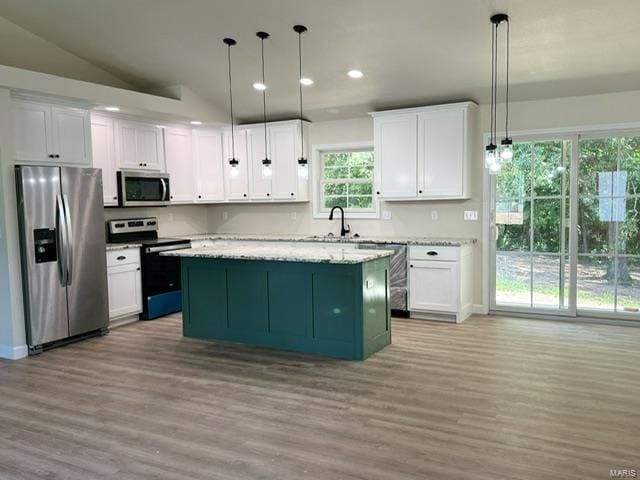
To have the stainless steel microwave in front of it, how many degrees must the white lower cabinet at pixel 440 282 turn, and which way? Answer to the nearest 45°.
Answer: approximately 90° to its right

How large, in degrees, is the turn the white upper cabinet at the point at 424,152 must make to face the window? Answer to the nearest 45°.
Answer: approximately 135° to its right

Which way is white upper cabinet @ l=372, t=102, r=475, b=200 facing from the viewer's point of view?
toward the camera

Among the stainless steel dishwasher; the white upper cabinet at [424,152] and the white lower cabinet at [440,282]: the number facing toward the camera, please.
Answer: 3

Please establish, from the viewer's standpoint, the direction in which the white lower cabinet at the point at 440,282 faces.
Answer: facing the viewer

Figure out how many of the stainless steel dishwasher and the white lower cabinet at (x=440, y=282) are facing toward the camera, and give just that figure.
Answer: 2

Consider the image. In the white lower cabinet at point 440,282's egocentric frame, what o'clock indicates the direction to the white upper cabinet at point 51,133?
The white upper cabinet is roughly at 2 o'clock from the white lower cabinet.

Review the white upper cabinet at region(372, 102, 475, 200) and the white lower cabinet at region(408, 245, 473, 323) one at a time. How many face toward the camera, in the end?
2

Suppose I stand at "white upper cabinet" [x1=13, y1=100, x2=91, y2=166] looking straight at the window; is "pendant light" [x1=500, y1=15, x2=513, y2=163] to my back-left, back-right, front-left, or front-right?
front-right

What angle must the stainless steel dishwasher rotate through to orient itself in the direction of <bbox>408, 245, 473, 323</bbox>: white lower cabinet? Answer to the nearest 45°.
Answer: approximately 90° to its left

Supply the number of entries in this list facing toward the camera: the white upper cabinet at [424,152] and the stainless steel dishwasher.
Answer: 2

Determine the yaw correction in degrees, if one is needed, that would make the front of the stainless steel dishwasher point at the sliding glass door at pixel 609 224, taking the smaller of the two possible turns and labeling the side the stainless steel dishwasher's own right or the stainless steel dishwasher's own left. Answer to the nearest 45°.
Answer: approximately 90° to the stainless steel dishwasher's own left

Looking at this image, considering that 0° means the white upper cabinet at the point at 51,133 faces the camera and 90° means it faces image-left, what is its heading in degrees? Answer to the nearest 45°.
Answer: approximately 315°

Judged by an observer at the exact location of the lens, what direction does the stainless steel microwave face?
facing the viewer and to the right of the viewer

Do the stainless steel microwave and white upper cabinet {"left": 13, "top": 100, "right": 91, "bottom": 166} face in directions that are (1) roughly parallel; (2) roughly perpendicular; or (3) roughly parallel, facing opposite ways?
roughly parallel

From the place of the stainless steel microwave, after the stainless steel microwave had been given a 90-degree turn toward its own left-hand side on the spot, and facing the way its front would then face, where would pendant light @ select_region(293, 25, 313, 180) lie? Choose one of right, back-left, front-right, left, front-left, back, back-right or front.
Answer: right
